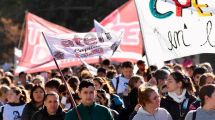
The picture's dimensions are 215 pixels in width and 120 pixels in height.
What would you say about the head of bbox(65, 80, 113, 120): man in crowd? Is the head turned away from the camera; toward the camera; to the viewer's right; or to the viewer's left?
toward the camera

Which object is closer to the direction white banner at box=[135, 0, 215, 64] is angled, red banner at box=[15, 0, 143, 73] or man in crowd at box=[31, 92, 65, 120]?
the man in crowd

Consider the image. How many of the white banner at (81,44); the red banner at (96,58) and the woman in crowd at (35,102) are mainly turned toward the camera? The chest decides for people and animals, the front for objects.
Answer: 3

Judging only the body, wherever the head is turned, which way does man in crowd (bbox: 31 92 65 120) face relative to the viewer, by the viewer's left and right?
facing the viewer

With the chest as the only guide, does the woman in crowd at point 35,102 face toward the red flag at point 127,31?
no

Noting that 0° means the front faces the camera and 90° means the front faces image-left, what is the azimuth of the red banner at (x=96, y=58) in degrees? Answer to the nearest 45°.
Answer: approximately 0°

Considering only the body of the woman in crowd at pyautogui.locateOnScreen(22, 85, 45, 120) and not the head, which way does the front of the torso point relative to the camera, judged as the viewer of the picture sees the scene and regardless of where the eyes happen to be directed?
toward the camera

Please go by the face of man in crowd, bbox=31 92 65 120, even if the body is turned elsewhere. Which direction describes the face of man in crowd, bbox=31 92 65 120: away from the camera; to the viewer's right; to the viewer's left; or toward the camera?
toward the camera

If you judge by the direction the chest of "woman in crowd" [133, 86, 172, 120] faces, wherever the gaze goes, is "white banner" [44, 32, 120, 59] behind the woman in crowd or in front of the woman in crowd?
behind

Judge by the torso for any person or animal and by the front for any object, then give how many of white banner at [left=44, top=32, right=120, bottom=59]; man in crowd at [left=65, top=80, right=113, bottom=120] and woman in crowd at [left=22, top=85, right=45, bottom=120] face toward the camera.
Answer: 3

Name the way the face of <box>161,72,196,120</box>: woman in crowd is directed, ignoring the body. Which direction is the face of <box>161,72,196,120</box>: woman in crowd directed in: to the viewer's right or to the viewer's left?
to the viewer's left

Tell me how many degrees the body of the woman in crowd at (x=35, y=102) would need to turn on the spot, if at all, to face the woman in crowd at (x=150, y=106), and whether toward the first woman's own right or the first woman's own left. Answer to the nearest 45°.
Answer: approximately 45° to the first woman's own left

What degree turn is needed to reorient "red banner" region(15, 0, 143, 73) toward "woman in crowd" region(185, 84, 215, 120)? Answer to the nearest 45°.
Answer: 0° — it already faces them

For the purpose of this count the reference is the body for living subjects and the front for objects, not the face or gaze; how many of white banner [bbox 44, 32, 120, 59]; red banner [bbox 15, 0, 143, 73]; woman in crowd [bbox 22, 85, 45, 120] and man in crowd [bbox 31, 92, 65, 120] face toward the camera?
4
